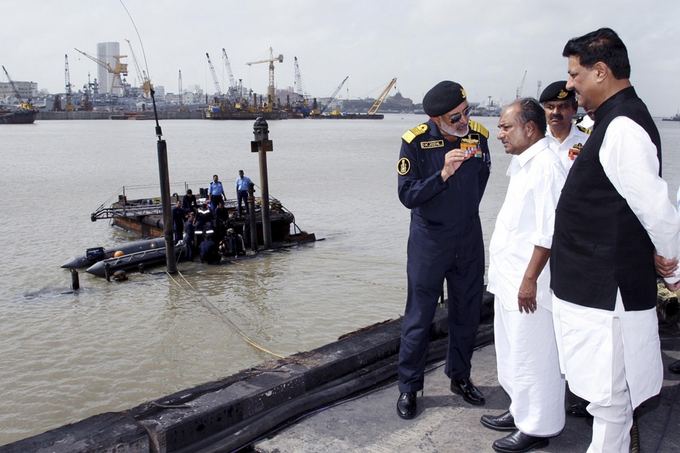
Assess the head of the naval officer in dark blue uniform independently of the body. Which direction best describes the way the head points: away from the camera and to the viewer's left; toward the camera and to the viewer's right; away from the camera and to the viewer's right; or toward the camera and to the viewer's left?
toward the camera and to the viewer's right

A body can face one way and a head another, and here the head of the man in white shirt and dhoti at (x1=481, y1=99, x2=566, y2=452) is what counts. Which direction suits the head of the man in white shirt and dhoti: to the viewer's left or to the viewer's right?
to the viewer's left

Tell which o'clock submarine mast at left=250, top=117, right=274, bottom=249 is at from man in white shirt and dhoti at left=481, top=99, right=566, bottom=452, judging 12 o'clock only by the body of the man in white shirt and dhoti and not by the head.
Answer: The submarine mast is roughly at 2 o'clock from the man in white shirt and dhoti.

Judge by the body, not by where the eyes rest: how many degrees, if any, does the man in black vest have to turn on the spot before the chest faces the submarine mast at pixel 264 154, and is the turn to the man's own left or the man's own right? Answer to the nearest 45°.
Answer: approximately 45° to the man's own right

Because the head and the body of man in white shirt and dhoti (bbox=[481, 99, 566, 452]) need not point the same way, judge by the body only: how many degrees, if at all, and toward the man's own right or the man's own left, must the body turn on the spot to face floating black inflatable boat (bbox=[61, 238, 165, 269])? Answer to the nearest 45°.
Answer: approximately 45° to the man's own right

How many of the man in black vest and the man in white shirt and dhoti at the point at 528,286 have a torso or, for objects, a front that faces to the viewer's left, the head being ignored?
2

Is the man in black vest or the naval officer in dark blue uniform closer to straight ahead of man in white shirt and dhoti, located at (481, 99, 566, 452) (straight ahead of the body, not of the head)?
the naval officer in dark blue uniform

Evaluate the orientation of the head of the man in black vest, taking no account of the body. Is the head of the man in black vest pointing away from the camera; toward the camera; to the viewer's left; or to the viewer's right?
to the viewer's left

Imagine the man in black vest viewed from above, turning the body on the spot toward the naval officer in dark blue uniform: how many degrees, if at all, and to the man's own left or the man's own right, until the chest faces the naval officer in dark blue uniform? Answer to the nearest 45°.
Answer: approximately 45° to the man's own right

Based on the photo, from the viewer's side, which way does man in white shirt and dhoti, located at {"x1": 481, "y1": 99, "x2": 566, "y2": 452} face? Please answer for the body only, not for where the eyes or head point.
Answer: to the viewer's left

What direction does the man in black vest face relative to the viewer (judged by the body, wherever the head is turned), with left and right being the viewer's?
facing to the left of the viewer
